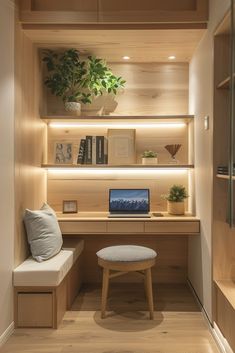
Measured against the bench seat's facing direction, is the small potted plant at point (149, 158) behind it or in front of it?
in front

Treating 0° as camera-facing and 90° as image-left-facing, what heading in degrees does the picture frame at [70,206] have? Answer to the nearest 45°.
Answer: approximately 0°

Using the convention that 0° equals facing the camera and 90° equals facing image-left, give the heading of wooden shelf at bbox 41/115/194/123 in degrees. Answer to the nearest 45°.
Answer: approximately 0°

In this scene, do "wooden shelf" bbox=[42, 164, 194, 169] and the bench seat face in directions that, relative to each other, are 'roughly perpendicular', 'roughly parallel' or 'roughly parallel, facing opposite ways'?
roughly perpendicular
